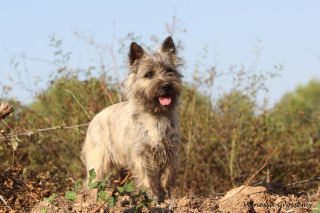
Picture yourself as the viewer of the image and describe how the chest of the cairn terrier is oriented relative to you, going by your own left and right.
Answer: facing the viewer and to the right of the viewer
